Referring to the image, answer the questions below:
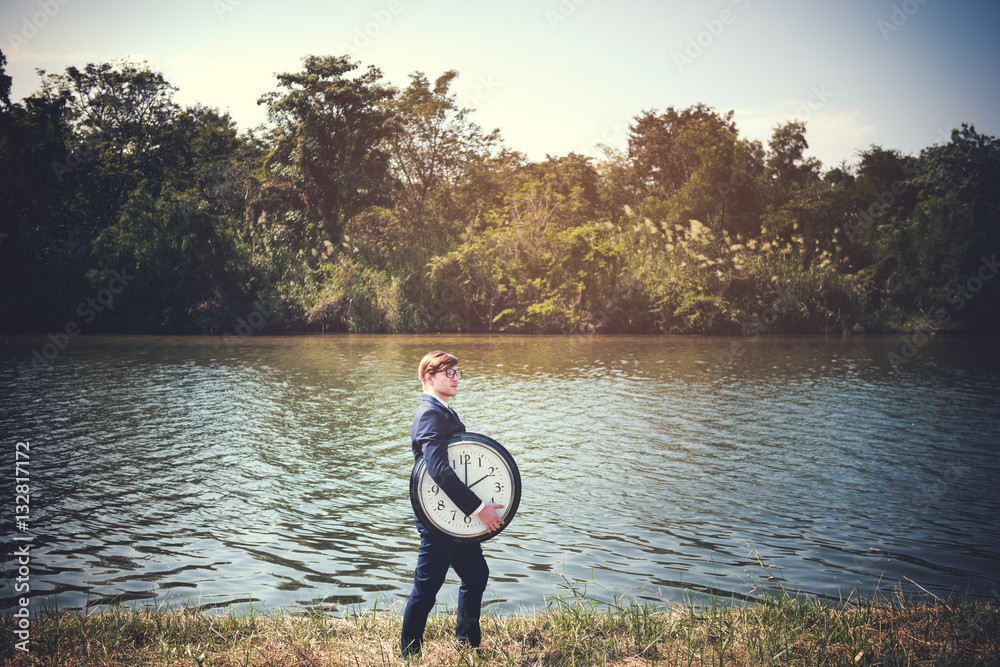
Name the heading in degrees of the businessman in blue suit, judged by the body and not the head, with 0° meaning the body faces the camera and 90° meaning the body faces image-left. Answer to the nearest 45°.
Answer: approximately 270°

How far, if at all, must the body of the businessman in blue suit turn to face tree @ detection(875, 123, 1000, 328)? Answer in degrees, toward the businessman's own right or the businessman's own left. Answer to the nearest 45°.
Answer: approximately 45° to the businessman's own left

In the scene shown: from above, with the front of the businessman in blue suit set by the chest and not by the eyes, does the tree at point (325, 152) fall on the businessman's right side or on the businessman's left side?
on the businessman's left side

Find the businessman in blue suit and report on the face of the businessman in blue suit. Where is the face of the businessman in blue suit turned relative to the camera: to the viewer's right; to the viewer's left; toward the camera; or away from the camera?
to the viewer's right

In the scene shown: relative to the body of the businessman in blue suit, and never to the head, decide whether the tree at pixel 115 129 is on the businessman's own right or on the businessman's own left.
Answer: on the businessman's own left

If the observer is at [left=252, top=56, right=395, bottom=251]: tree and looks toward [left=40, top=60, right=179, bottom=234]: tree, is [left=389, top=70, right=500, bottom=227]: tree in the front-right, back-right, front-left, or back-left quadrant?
back-right

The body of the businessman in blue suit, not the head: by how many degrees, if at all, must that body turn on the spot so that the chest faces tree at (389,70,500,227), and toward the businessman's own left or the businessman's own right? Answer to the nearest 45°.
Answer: approximately 90° to the businessman's own left
